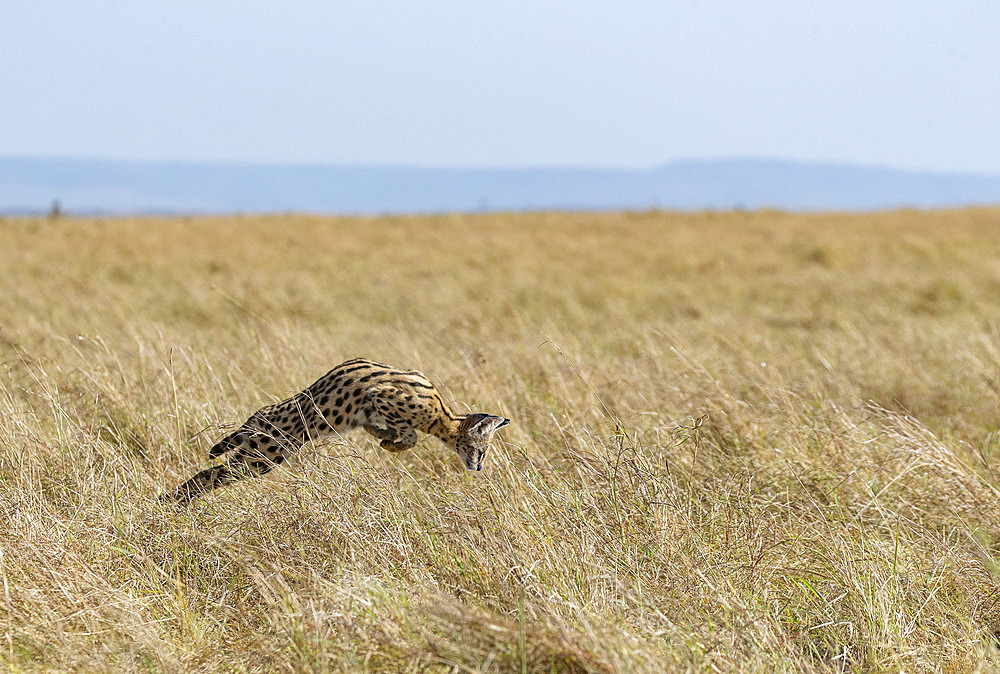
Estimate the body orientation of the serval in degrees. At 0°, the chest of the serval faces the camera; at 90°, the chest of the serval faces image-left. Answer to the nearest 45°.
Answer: approximately 270°
